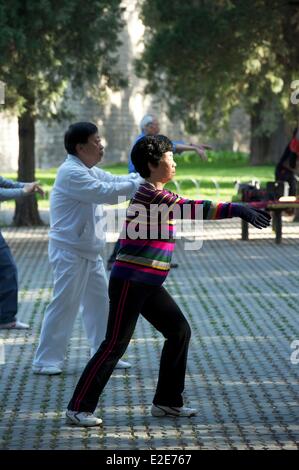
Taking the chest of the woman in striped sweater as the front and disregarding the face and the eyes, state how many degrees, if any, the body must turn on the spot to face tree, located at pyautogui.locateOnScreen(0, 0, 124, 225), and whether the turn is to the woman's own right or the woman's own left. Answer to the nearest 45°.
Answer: approximately 90° to the woman's own left

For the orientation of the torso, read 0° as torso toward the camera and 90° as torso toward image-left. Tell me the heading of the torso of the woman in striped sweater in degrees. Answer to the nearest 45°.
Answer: approximately 270°

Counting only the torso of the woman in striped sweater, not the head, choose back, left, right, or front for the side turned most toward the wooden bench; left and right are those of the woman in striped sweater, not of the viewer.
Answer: left

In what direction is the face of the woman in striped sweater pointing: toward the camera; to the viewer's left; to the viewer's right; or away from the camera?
to the viewer's right

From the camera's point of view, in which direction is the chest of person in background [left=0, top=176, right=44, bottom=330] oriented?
to the viewer's right

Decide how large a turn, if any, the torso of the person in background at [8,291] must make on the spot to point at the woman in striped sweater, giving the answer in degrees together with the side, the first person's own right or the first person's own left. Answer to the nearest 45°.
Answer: approximately 90° to the first person's own right

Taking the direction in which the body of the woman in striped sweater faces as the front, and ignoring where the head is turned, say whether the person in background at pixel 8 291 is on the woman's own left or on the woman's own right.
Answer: on the woman's own left

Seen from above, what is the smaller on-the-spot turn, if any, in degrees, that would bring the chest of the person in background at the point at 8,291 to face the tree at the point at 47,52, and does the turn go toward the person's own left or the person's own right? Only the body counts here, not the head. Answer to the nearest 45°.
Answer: approximately 90° to the person's own left

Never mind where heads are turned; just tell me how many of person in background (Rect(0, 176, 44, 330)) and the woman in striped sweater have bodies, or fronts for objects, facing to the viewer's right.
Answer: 2
